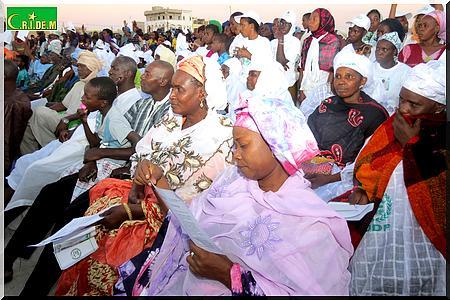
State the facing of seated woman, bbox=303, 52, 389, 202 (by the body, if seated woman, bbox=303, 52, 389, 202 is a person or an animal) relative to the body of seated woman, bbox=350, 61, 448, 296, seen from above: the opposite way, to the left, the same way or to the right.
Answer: the same way

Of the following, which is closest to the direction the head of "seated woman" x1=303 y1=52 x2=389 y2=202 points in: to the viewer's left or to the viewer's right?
to the viewer's left

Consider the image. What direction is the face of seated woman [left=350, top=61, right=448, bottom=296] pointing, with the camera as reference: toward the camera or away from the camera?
toward the camera

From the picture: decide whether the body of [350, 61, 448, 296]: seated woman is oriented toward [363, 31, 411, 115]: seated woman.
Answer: no

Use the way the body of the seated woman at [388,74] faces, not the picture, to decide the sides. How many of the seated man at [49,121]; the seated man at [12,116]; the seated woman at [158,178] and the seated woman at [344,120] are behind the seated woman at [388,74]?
0

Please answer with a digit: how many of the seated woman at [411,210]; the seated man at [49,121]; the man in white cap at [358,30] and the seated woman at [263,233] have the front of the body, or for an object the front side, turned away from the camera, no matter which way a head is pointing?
0

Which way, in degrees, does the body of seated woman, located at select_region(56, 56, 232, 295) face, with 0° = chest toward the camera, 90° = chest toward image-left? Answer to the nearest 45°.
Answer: approximately 45°

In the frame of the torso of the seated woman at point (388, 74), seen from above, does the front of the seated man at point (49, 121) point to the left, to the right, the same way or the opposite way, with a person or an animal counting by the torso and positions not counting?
the same way

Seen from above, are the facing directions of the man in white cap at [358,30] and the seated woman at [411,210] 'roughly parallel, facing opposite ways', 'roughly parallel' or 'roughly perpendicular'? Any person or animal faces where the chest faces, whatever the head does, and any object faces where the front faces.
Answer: roughly parallel

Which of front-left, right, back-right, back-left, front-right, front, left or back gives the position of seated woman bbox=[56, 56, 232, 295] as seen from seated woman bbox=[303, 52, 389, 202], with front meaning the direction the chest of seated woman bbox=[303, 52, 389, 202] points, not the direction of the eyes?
front

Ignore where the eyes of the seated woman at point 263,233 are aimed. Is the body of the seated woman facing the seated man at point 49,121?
no

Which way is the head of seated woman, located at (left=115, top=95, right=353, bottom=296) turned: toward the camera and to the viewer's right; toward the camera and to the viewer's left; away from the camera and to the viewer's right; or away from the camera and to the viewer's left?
toward the camera and to the viewer's left

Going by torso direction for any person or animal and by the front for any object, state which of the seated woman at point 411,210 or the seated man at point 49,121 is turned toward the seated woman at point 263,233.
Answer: the seated woman at point 411,210

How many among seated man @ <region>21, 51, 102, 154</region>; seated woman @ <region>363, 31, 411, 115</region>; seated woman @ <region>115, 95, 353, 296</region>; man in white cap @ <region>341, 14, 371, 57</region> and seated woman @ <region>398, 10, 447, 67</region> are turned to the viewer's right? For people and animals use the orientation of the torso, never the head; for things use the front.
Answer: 0

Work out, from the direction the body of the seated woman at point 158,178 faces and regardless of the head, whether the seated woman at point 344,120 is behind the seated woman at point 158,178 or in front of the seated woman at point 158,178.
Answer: behind

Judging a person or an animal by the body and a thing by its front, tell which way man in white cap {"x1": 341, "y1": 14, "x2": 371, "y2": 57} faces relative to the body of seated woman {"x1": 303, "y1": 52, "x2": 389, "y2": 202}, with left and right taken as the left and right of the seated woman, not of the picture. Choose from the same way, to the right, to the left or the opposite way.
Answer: the same way

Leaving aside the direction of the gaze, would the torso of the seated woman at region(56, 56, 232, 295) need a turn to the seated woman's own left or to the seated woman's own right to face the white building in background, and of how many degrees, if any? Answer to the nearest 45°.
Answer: approximately 135° to the seated woman's own right

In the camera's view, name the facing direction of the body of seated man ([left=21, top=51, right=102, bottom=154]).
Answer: to the viewer's left
